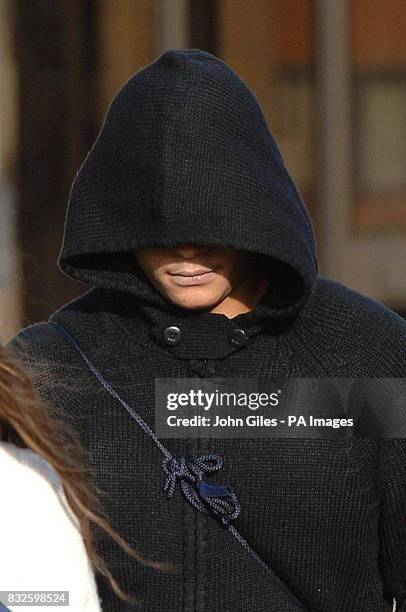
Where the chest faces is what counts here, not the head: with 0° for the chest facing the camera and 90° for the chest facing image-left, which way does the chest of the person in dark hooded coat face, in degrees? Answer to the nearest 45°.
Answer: approximately 0°
